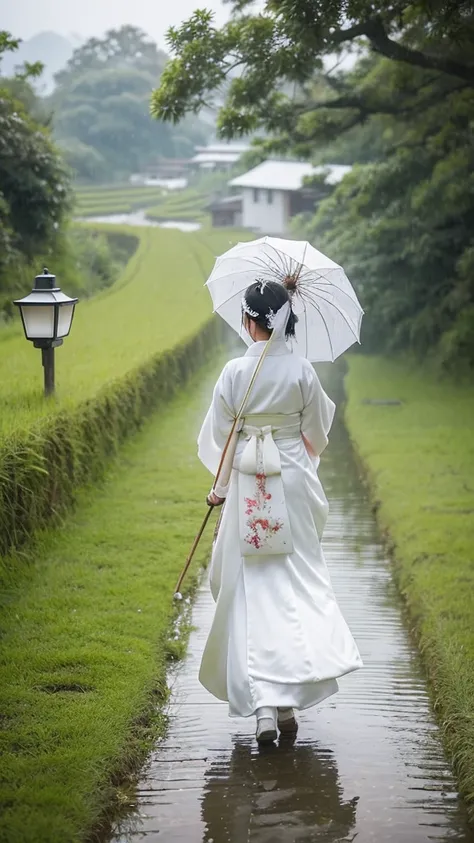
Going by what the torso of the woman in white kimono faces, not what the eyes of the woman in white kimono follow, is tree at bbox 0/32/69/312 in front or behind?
in front

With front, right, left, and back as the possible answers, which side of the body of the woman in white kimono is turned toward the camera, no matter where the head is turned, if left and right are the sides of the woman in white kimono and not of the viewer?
back

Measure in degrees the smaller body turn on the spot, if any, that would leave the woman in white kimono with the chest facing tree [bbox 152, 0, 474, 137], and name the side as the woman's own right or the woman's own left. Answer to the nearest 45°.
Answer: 0° — they already face it

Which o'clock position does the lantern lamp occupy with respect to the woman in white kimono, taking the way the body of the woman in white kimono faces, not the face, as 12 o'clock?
The lantern lamp is roughly at 11 o'clock from the woman in white kimono.

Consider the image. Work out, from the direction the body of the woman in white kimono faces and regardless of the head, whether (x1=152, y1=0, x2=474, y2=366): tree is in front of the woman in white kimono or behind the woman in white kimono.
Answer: in front

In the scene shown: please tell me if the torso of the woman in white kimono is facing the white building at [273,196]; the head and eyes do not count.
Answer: yes
